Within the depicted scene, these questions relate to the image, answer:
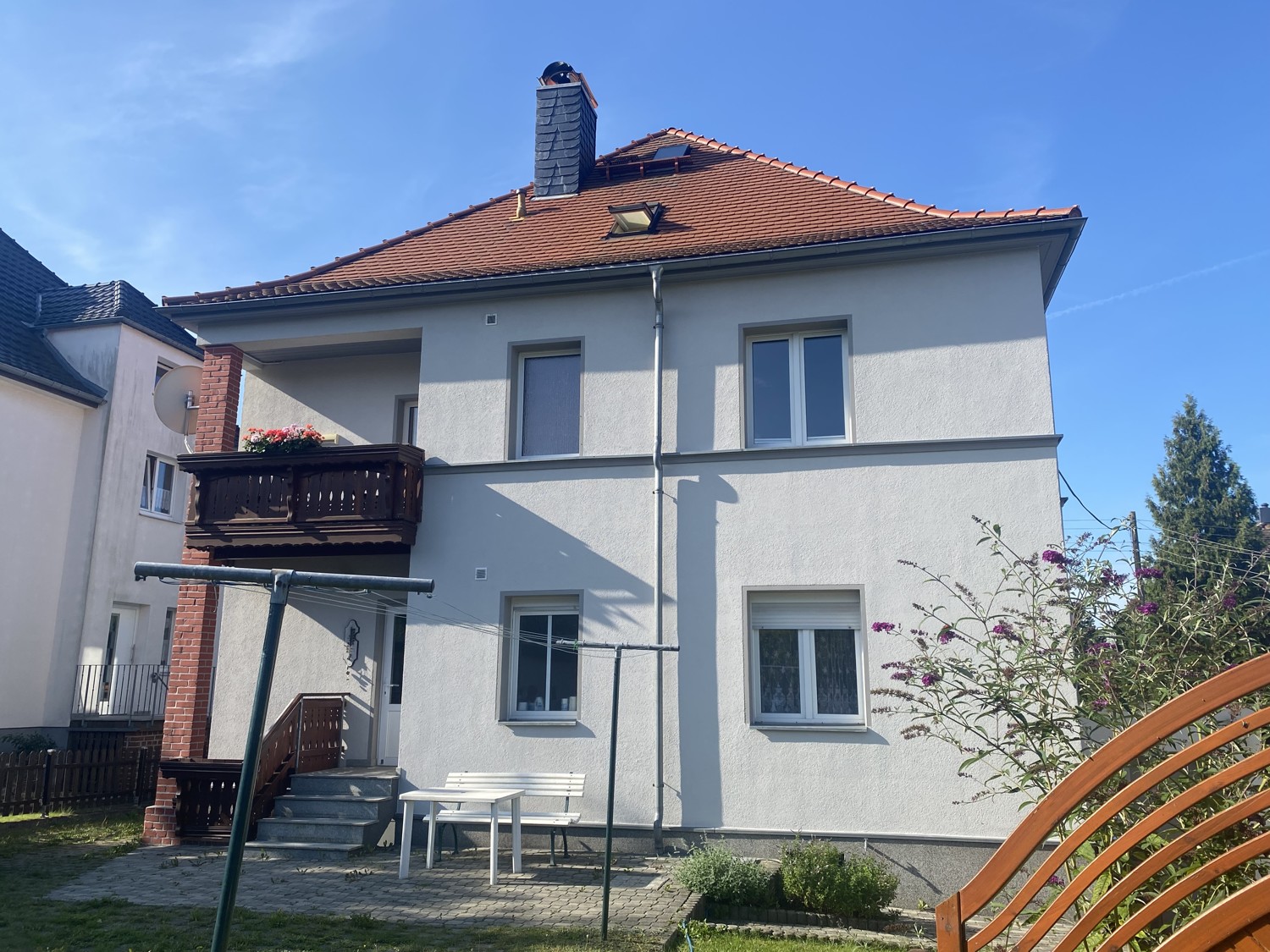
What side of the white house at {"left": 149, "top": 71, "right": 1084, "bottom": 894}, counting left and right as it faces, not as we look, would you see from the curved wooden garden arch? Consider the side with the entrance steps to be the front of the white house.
front

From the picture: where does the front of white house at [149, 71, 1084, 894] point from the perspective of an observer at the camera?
facing the viewer

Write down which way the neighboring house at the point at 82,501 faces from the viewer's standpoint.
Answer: facing the viewer and to the right of the viewer

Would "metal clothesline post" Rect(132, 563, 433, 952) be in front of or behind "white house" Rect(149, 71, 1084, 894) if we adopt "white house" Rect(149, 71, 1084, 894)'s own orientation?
in front

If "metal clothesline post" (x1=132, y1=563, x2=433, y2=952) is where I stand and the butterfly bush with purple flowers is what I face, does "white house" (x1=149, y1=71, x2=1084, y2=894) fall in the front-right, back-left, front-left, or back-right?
front-left

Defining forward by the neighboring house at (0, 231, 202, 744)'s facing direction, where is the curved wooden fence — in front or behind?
in front

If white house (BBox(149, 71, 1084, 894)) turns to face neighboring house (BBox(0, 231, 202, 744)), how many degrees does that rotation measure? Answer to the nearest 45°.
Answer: approximately 135° to its right

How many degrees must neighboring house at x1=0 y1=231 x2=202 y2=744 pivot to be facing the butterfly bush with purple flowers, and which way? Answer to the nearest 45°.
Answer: approximately 45° to its right
